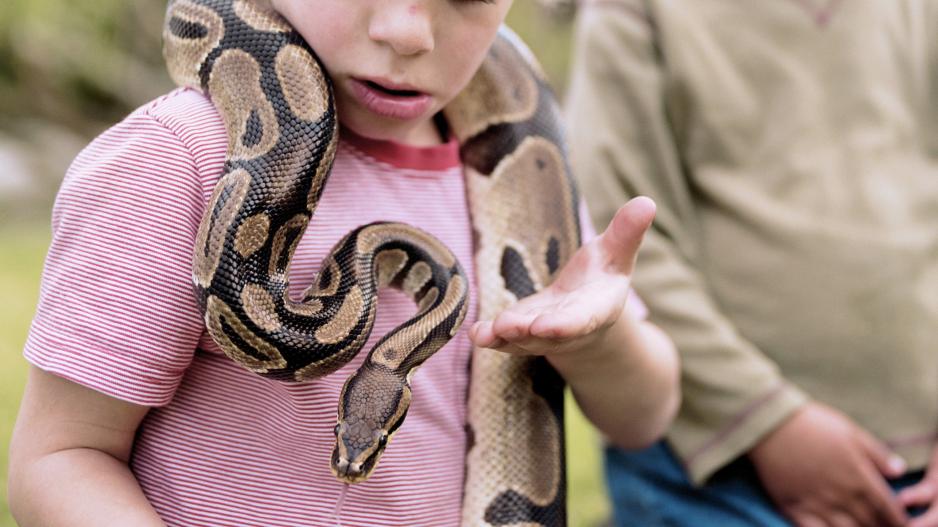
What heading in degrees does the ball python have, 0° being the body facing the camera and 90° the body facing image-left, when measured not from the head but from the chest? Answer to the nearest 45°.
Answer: approximately 0°

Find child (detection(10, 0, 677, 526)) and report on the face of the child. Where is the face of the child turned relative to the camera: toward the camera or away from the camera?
toward the camera

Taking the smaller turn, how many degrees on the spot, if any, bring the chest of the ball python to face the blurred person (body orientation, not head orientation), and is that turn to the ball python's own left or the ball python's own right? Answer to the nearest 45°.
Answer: approximately 135° to the ball python's own left
